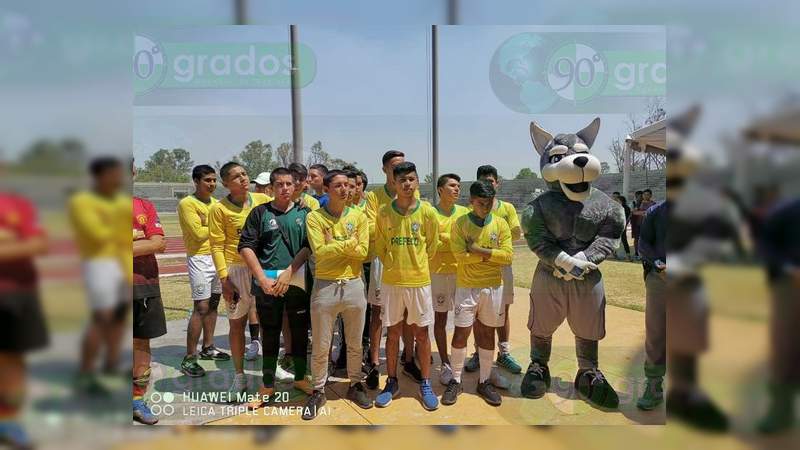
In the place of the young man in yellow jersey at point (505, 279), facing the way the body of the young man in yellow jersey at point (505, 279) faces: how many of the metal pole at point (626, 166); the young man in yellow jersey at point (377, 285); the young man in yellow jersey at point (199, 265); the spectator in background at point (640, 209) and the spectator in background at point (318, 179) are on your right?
3

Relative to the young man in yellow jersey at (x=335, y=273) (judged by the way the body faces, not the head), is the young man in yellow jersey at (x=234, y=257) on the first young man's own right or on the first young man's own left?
on the first young man's own right

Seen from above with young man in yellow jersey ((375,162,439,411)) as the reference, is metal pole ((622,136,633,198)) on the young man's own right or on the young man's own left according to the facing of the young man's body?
on the young man's own left

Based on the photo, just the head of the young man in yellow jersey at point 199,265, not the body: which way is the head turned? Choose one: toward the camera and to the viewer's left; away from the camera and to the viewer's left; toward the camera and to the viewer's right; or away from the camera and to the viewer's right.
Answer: toward the camera and to the viewer's right

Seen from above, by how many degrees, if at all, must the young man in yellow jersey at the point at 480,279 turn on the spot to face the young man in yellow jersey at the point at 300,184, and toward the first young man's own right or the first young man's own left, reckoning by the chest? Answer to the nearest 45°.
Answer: approximately 90° to the first young man's own right

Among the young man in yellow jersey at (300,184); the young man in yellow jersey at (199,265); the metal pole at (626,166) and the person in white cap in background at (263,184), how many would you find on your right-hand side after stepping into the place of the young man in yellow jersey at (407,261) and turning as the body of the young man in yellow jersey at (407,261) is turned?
3

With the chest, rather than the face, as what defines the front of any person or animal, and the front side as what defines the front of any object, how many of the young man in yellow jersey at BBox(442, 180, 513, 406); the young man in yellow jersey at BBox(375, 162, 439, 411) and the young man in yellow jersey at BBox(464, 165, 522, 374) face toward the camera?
3
